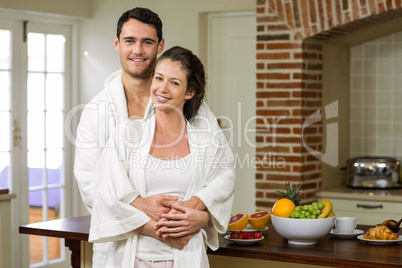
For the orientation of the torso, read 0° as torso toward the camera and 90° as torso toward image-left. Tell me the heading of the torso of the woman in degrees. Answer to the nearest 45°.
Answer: approximately 0°

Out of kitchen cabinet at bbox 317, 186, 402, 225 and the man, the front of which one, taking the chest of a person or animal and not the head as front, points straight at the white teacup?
the kitchen cabinet

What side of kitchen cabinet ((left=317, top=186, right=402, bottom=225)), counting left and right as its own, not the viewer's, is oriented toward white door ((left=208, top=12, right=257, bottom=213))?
right

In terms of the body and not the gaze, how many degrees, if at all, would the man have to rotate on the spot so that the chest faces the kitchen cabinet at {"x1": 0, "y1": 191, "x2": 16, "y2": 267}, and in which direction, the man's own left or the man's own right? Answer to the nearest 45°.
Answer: approximately 135° to the man's own right

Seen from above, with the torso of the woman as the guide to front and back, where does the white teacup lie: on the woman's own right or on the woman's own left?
on the woman's own left

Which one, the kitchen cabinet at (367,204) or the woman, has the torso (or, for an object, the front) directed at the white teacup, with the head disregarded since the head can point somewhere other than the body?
the kitchen cabinet

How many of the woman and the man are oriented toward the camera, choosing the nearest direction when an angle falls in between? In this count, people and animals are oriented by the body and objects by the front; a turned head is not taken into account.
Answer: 2

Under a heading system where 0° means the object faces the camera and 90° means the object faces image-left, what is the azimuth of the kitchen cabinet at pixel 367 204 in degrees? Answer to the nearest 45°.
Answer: approximately 0°

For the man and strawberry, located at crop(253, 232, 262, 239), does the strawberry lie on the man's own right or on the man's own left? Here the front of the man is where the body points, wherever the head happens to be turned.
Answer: on the man's own left
